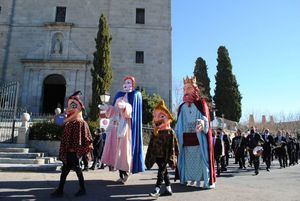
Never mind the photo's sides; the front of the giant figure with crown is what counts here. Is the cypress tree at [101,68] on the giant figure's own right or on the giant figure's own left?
on the giant figure's own right

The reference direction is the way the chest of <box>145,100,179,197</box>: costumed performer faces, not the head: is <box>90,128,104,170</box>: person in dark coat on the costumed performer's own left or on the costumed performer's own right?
on the costumed performer's own right

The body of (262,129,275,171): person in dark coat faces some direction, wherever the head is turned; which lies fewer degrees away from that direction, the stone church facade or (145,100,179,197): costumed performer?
the costumed performer

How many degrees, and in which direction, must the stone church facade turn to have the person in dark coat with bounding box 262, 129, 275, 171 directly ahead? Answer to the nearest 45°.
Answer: approximately 45° to its left

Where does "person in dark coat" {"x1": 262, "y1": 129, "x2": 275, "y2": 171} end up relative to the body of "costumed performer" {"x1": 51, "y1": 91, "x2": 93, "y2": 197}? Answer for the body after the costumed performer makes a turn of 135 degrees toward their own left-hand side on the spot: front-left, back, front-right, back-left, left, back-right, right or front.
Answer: front-left

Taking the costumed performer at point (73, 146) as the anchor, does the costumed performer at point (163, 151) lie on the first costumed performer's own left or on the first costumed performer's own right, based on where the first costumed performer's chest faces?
on the first costumed performer's own left

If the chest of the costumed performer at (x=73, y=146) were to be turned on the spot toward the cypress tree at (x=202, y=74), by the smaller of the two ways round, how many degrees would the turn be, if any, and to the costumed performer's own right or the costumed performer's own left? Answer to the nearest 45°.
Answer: approximately 180°

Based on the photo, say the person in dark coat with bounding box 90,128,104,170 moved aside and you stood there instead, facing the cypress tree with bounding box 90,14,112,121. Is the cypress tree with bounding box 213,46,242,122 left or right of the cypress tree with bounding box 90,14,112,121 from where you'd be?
right

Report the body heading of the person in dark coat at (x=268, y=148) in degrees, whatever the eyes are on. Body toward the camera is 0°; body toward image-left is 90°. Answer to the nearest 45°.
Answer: approximately 45°
